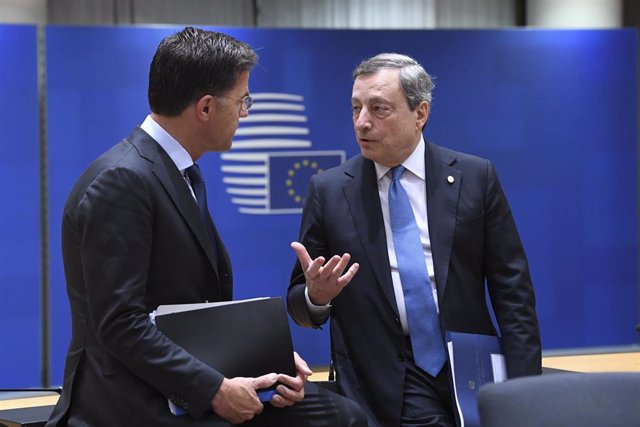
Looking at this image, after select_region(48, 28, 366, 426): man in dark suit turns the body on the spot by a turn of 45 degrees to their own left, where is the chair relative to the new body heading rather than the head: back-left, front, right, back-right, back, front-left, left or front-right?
right

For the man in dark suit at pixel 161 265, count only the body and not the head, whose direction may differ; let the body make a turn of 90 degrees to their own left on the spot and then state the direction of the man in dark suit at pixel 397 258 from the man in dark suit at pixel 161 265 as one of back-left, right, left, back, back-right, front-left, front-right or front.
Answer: front-right

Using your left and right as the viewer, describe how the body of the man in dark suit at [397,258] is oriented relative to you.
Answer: facing the viewer

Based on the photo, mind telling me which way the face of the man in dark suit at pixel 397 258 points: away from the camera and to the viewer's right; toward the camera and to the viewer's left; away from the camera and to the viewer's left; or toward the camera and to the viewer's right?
toward the camera and to the viewer's left

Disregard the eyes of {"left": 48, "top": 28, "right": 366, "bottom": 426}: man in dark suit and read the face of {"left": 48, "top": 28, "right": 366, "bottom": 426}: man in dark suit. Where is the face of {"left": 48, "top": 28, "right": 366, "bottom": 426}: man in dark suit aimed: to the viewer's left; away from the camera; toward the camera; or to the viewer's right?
to the viewer's right

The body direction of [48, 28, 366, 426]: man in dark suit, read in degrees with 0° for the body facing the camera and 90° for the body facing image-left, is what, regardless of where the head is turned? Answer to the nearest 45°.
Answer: approximately 270°
